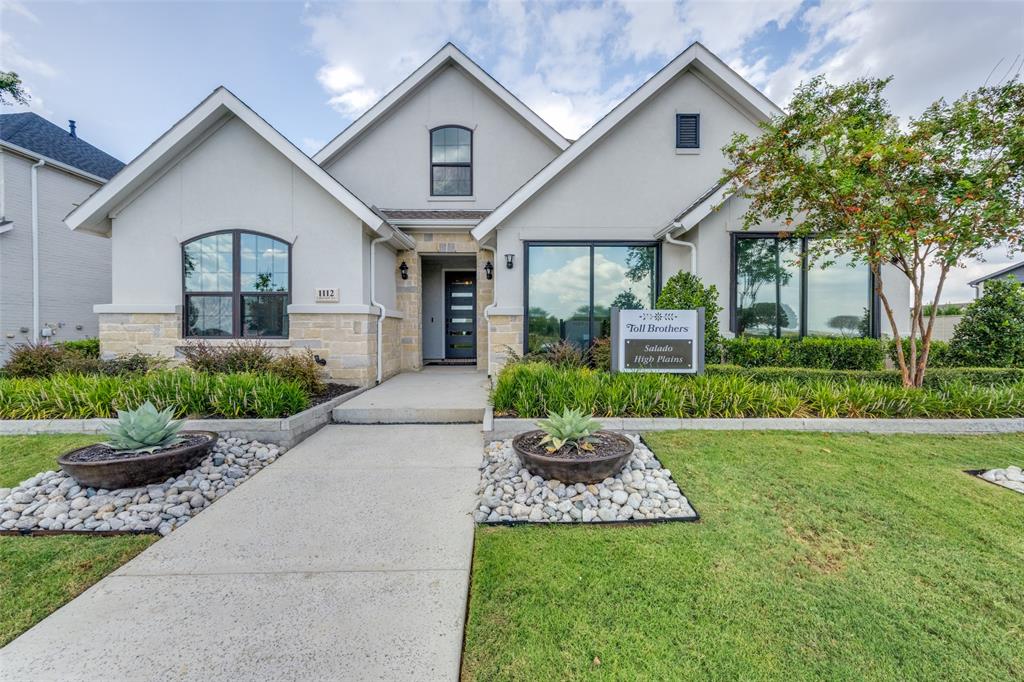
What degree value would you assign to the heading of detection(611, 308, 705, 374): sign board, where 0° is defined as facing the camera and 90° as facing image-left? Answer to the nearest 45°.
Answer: approximately 0°

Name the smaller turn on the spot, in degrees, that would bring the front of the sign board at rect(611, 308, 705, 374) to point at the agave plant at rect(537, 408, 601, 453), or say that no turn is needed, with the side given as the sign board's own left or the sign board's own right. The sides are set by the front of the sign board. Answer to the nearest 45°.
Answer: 0° — it already faces it

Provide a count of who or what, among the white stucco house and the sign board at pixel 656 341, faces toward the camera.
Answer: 2

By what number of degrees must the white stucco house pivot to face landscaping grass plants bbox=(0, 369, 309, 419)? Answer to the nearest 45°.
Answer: approximately 45° to its right

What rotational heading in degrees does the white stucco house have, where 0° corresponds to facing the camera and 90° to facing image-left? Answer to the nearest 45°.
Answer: approximately 0°

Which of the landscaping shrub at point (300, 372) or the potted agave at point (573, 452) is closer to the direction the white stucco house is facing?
the potted agave

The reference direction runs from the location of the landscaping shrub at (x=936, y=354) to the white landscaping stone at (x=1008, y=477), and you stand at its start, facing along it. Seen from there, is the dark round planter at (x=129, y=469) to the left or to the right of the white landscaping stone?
right

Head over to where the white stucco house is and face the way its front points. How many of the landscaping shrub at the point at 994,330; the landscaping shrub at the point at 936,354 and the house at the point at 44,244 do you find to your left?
2
